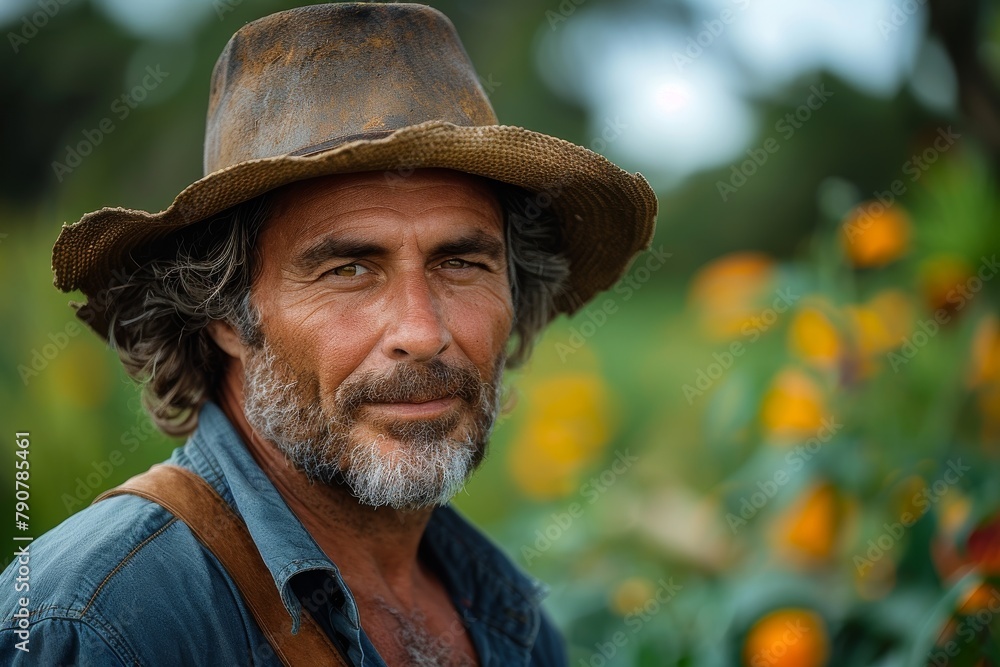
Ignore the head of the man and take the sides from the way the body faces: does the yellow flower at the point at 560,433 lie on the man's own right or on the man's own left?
on the man's own left

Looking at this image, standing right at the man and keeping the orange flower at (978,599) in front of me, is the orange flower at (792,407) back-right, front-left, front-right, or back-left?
front-left

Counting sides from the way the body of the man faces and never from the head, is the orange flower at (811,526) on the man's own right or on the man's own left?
on the man's own left

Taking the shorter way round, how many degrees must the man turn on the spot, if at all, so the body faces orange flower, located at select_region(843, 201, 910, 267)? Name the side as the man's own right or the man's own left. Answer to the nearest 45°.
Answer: approximately 90° to the man's own left

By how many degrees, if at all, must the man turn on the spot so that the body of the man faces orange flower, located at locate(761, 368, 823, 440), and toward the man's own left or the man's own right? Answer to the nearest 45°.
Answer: approximately 90° to the man's own left

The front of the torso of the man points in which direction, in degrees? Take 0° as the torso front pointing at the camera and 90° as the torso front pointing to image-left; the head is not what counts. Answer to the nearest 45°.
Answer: approximately 315°

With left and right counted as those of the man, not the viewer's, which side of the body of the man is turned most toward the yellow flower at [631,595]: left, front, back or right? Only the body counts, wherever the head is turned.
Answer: left

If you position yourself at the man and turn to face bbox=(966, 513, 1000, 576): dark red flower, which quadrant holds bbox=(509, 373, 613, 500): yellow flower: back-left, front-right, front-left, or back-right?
front-left

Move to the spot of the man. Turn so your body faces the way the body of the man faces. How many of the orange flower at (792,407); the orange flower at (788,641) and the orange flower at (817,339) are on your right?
0

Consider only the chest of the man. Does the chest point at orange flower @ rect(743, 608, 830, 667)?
no
